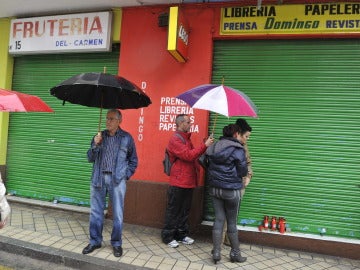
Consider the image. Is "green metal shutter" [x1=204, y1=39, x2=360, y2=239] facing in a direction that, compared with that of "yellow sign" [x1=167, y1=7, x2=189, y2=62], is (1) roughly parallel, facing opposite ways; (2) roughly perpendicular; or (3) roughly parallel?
roughly perpendicular

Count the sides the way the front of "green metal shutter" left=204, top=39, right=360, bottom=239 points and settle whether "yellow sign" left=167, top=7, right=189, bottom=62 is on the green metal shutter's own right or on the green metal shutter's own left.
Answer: on the green metal shutter's own right

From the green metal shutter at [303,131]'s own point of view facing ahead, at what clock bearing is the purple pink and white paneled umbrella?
The purple pink and white paneled umbrella is roughly at 1 o'clock from the green metal shutter.

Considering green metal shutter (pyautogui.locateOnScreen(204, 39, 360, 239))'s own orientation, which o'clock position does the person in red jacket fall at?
The person in red jacket is roughly at 2 o'clock from the green metal shutter.

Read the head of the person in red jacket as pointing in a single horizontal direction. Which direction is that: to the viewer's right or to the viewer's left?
to the viewer's right

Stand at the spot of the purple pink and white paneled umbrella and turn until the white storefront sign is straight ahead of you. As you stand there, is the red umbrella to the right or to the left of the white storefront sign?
left

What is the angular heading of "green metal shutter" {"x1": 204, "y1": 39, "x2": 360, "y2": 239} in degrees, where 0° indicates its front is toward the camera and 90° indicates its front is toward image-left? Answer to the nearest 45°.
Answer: approximately 0°

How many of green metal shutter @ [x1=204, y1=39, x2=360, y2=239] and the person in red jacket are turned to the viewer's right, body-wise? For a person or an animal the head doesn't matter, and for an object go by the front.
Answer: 1

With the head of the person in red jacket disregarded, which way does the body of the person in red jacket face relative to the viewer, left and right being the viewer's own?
facing to the right of the viewer
